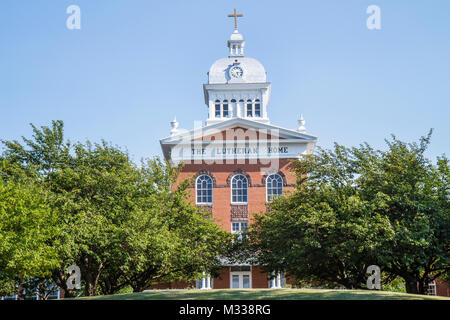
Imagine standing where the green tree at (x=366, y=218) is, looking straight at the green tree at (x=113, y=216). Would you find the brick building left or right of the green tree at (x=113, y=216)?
right

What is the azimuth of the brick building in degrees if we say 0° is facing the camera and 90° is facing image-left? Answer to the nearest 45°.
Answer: approximately 0°

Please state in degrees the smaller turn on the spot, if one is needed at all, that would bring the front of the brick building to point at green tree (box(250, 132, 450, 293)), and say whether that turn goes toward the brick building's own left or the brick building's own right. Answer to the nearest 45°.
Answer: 0° — it already faces it
